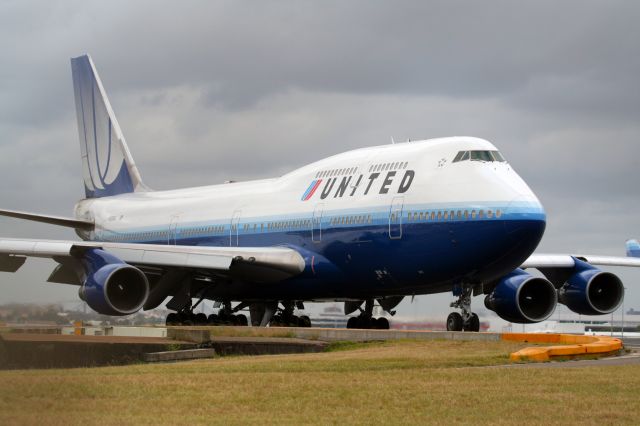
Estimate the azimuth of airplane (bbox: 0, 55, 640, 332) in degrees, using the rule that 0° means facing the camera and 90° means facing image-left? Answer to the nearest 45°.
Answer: approximately 315°

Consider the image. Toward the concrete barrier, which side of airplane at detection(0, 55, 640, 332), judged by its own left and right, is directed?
right

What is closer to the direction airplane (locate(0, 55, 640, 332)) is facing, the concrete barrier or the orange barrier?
the orange barrier
